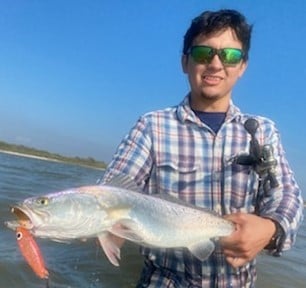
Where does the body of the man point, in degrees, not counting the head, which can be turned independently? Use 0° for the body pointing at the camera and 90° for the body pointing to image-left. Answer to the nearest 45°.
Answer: approximately 0°

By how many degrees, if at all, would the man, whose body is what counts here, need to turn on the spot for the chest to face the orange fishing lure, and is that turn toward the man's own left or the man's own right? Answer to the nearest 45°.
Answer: approximately 45° to the man's own right
